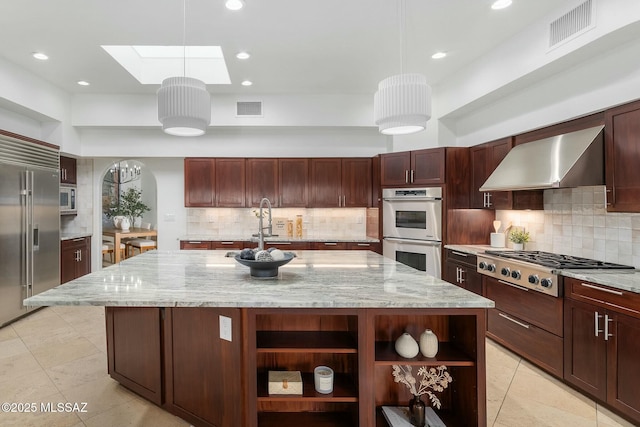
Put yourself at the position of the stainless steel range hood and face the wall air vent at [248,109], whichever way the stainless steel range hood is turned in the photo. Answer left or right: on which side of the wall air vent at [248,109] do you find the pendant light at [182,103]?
left

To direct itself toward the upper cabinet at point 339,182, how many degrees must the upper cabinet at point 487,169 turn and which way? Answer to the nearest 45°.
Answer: approximately 45° to its right

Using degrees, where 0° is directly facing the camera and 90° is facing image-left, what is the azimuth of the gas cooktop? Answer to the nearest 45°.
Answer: approximately 45°

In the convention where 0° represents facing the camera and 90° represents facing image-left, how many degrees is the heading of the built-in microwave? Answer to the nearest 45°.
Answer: approximately 315°

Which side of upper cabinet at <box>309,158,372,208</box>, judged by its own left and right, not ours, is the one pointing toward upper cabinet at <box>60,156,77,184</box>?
right
